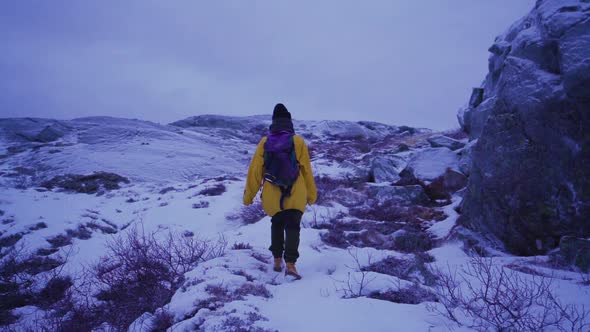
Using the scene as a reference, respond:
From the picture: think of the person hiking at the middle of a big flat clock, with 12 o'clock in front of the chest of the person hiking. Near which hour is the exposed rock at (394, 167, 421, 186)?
The exposed rock is roughly at 1 o'clock from the person hiking.

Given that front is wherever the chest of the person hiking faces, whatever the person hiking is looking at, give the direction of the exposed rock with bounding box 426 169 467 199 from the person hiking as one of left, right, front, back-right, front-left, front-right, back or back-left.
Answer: front-right

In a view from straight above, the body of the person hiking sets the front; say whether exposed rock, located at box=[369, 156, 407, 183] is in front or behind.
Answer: in front

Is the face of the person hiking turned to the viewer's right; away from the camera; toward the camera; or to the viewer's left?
away from the camera

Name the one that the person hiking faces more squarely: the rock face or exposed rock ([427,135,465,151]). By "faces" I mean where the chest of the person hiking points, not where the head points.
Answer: the exposed rock

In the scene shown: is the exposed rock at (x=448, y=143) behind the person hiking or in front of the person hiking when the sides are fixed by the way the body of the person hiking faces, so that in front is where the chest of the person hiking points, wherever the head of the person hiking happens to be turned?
in front

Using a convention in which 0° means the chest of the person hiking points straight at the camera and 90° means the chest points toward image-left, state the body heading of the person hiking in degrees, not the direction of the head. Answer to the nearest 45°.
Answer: approximately 180°

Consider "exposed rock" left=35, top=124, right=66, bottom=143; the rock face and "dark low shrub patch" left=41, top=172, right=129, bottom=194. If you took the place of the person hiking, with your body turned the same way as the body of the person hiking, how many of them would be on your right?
1

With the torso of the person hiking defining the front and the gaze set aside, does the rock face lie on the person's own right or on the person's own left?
on the person's own right

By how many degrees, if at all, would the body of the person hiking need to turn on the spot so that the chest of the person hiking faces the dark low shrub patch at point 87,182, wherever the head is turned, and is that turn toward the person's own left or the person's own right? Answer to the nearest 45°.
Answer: approximately 45° to the person's own left

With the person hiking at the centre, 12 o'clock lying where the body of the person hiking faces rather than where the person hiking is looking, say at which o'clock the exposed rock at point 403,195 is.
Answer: The exposed rock is roughly at 1 o'clock from the person hiking.
